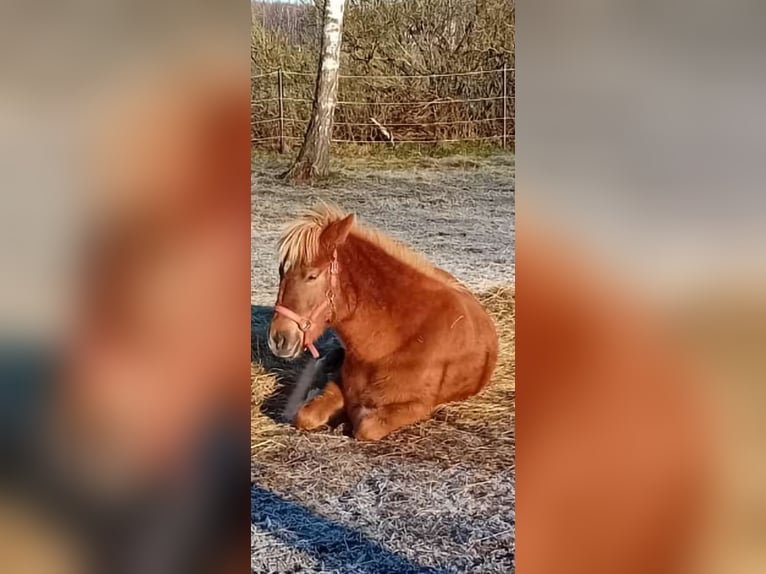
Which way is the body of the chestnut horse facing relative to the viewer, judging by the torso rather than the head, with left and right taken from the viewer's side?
facing the viewer and to the left of the viewer
